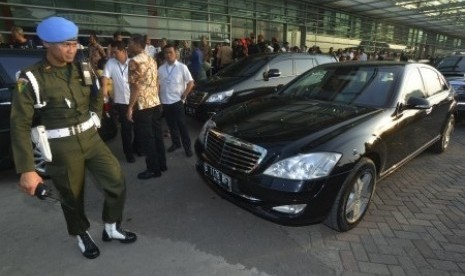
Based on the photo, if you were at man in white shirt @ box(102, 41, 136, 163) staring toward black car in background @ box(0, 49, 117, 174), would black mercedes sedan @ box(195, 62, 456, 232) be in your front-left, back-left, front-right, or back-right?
back-left

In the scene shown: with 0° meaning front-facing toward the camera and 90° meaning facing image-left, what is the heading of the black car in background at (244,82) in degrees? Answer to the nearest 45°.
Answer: approximately 45°

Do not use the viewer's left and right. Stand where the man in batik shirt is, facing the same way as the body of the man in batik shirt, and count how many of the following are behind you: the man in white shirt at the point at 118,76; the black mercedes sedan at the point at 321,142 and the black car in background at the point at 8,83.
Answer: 1

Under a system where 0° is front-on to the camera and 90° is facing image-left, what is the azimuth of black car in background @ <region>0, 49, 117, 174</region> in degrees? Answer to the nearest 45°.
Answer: approximately 90°

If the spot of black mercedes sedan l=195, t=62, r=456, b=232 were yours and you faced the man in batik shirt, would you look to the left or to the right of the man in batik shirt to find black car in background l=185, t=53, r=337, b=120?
right

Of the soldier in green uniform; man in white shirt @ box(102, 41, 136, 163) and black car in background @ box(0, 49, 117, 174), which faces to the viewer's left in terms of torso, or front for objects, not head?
the black car in background

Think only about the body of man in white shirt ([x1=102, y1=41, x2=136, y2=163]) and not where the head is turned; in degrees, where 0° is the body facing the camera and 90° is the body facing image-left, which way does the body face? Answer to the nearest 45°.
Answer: approximately 315°

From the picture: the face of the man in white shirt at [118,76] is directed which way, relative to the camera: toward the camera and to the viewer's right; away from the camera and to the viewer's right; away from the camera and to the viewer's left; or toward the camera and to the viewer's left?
toward the camera and to the viewer's right

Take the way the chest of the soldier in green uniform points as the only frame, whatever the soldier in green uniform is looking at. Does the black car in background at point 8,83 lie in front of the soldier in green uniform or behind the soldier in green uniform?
behind

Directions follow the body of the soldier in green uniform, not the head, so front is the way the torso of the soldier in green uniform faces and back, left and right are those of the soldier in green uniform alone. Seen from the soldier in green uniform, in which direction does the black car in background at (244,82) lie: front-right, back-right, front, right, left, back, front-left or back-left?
left

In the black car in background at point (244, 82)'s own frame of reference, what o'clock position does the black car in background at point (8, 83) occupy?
the black car in background at point (8, 83) is roughly at 12 o'clock from the black car in background at point (244, 82).

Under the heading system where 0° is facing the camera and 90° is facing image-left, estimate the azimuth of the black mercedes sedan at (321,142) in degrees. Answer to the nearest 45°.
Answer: approximately 45°
